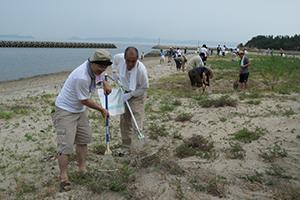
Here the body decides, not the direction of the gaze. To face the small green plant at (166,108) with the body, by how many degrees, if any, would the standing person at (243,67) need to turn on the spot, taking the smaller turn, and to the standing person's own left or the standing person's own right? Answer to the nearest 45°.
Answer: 0° — they already face it

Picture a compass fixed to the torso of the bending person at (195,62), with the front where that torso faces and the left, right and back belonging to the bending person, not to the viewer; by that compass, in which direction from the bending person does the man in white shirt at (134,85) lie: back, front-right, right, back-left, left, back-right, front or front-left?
right

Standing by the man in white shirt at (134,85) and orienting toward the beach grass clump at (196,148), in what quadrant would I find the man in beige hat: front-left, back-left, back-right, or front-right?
back-right

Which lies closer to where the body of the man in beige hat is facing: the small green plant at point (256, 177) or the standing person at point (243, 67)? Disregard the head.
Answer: the small green plant

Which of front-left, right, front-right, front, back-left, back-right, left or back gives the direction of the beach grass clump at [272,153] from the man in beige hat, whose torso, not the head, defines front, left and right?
front-left

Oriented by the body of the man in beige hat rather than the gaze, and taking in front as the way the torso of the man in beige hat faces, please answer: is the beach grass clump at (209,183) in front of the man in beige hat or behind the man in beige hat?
in front

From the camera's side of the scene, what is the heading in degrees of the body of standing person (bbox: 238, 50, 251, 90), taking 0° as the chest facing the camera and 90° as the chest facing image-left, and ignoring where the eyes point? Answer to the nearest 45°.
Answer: approximately 45°

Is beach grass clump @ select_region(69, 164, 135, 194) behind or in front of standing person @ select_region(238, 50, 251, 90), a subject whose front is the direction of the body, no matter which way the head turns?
in front

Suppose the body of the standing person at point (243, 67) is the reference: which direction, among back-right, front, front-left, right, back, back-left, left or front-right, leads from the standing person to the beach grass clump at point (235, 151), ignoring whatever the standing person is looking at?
front-left

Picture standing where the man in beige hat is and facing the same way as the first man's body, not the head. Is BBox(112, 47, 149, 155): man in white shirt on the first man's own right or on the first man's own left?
on the first man's own left
